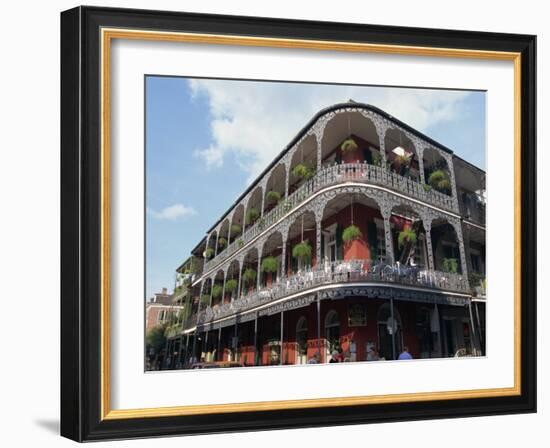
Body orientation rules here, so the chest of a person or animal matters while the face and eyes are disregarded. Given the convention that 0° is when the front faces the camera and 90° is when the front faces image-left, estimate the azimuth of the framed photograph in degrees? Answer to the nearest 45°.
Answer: approximately 315°
